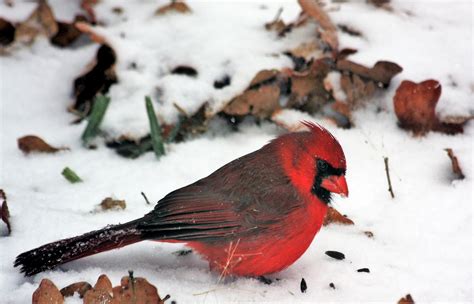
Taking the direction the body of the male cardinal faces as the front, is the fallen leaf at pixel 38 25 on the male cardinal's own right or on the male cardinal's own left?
on the male cardinal's own left

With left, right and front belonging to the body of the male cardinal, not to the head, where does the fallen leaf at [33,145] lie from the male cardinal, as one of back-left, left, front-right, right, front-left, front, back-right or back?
back-left

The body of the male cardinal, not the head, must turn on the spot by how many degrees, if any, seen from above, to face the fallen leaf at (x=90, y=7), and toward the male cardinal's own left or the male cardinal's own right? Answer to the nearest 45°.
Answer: approximately 135° to the male cardinal's own left

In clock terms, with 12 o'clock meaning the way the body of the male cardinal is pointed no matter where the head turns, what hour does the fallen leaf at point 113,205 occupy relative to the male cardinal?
The fallen leaf is roughly at 7 o'clock from the male cardinal.

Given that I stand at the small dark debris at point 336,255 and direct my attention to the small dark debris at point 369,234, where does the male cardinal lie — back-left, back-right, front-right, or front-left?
back-left

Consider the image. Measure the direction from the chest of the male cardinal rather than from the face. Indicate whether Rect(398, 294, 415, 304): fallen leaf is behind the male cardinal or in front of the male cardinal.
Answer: in front

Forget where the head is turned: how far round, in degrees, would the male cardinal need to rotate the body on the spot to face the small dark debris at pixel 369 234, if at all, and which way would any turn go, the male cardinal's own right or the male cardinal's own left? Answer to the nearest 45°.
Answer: approximately 45° to the male cardinal's own left

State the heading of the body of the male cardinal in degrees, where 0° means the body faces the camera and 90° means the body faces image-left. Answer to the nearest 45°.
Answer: approximately 270°

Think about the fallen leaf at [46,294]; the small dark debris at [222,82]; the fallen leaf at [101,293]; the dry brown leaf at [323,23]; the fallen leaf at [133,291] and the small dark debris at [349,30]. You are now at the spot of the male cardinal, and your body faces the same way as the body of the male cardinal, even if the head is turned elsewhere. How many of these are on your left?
3

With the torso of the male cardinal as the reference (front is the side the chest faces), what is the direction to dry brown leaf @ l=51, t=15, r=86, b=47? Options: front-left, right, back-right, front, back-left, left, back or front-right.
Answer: back-left

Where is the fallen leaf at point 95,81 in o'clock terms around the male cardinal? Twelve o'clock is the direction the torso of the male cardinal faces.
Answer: The fallen leaf is roughly at 8 o'clock from the male cardinal.

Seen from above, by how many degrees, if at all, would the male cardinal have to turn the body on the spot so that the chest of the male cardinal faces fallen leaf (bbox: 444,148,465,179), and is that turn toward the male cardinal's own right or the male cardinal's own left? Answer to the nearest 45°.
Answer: approximately 45° to the male cardinal's own left

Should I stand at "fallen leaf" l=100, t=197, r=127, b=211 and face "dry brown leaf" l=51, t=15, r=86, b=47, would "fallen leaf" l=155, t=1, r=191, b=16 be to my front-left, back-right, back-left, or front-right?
front-right

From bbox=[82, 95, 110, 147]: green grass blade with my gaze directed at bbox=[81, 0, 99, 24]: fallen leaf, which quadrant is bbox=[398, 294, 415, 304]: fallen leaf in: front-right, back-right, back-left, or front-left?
back-right

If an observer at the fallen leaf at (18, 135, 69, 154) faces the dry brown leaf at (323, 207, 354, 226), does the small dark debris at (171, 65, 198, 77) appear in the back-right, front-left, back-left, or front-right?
front-left

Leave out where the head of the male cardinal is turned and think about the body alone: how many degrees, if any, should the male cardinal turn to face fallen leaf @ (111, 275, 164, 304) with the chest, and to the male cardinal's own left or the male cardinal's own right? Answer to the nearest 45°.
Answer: approximately 135° to the male cardinal's own right

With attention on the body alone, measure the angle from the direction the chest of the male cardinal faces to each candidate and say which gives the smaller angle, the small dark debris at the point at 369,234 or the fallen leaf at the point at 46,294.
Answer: the small dark debris
